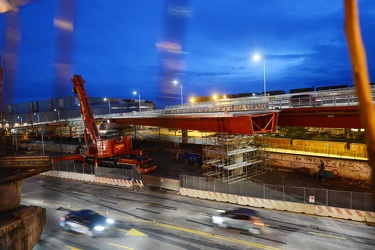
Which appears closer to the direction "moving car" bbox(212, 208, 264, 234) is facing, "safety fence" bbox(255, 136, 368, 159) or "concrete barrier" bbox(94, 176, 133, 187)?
the concrete barrier

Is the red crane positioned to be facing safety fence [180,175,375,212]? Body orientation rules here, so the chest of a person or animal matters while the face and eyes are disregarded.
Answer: yes

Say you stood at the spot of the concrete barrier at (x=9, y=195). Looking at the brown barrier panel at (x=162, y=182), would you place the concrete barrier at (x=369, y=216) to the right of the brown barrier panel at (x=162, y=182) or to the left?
right

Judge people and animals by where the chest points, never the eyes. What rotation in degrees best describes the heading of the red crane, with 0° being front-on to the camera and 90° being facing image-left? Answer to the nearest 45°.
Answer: approximately 315°

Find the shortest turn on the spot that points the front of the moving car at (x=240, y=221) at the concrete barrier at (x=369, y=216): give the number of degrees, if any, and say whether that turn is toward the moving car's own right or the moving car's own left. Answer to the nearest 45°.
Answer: approximately 135° to the moving car's own right

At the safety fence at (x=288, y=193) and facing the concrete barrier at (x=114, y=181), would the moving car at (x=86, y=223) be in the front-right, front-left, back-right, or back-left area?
front-left

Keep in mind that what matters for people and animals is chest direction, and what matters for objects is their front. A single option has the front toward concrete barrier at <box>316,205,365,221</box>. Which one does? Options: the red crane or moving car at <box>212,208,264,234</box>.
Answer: the red crane

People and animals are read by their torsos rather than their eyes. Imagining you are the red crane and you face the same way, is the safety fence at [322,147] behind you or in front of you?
in front

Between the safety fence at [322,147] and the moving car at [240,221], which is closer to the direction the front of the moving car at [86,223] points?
the moving car

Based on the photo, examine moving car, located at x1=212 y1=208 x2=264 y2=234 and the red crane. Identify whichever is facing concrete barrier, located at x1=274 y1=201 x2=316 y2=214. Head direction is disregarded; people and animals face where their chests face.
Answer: the red crane

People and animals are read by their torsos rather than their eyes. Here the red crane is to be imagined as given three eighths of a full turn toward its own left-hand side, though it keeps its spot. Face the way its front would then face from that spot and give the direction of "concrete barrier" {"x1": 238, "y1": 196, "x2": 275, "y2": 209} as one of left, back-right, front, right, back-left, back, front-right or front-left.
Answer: back-right

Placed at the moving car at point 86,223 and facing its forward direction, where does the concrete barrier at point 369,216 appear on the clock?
The concrete barrier is roughly at 11 o'clock from the moving car.

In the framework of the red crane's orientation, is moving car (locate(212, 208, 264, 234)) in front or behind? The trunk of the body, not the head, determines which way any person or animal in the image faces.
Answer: in front

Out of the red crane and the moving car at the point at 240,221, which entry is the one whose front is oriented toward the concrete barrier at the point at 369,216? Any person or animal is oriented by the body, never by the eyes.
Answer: the red crane
